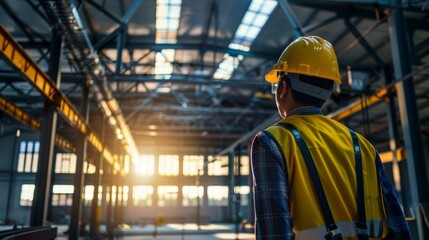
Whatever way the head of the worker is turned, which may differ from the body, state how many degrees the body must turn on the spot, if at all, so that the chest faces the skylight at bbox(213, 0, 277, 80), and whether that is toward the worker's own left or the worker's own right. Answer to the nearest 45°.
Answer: approximately 45° to the worker's own right

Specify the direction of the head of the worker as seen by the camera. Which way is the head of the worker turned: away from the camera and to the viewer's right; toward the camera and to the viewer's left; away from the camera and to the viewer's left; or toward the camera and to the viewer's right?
away from the camera and to the viewer's left

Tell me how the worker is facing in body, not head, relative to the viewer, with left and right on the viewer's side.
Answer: facing away from the viewer and to the left of the viewer

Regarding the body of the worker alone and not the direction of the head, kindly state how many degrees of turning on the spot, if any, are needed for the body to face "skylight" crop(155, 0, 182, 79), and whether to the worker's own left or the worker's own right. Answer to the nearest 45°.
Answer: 0° — they already face it
